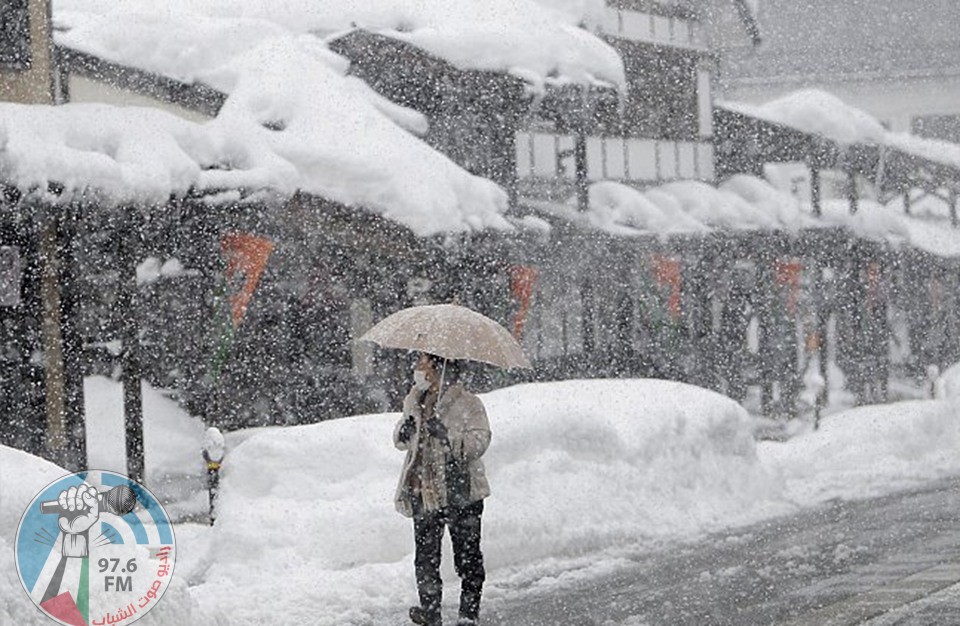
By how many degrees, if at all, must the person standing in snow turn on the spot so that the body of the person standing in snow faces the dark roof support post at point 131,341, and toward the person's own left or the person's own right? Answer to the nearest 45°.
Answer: approximately 90° to the person's own right

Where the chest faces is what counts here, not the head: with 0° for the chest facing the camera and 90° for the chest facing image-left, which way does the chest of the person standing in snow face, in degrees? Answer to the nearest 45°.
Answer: approximately 45°

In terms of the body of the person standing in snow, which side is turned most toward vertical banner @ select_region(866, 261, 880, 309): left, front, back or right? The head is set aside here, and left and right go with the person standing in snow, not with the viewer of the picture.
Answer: back

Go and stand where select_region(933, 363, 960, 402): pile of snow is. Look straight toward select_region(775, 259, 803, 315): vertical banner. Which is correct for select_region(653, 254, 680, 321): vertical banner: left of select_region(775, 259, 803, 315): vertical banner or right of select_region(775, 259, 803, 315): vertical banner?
left

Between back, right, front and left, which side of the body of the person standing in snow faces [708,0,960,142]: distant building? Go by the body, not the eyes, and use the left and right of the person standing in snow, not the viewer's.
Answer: back

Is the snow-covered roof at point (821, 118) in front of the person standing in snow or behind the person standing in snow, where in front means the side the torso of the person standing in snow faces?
behind
